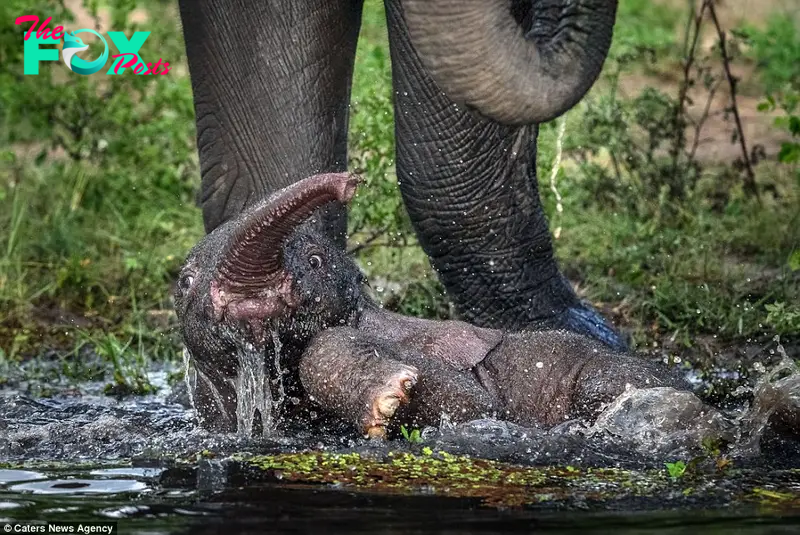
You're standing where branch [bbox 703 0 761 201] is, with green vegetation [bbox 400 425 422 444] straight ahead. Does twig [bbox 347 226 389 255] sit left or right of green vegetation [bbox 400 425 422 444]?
right

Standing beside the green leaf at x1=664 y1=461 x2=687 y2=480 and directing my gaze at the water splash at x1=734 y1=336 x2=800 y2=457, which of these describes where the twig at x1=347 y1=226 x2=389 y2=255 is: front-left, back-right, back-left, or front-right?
front-left

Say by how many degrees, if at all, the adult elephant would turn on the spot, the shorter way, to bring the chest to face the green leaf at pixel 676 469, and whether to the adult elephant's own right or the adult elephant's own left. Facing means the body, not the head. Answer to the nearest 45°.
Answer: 0° — it already faces it

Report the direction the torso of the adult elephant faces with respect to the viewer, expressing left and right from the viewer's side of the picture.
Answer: facing the viewer and to the right of the viewer

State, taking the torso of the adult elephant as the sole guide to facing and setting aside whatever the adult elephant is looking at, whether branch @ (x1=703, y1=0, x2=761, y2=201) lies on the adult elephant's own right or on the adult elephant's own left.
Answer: on the adult elephant's own left

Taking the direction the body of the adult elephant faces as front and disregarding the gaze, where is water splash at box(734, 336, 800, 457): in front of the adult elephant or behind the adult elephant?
in front

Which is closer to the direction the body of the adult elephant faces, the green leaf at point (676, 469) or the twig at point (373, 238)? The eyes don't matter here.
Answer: the green leaf

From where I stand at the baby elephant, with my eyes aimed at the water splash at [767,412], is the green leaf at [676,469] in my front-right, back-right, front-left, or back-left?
front-right
